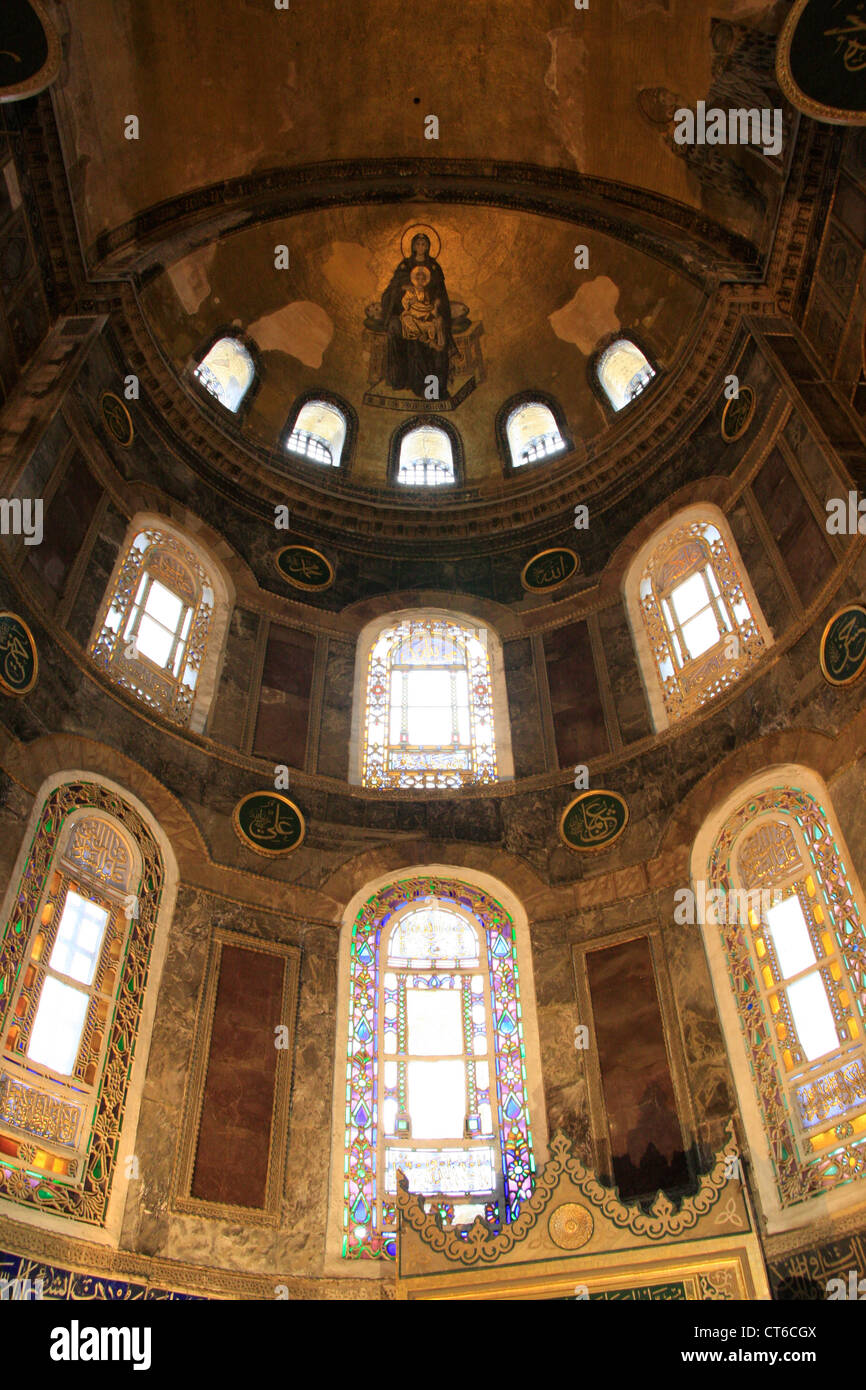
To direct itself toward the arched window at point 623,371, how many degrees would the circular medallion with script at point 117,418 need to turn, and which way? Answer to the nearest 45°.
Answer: approximately 45° to its left

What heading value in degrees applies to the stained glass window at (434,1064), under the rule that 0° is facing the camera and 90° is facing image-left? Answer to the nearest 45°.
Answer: approximately 0°

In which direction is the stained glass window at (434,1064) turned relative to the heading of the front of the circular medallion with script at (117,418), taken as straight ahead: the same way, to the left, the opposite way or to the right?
to the right

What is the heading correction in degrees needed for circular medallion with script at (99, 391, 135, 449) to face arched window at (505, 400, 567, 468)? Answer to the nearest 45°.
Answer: approximately 45° to its left

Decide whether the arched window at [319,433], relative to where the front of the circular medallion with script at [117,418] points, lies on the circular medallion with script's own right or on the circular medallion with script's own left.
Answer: on the circular medallion with script's own left

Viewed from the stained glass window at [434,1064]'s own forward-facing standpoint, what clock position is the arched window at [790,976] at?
The arched window is roughly at 10 o'clock from the stained glass window.

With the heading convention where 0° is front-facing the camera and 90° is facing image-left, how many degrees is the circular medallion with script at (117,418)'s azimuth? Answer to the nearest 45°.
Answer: approximately 315°

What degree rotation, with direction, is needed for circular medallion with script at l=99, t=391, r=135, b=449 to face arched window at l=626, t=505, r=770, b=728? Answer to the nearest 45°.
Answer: approximately 45° to its left

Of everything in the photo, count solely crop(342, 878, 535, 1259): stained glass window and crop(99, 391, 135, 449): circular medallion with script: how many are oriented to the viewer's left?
0
